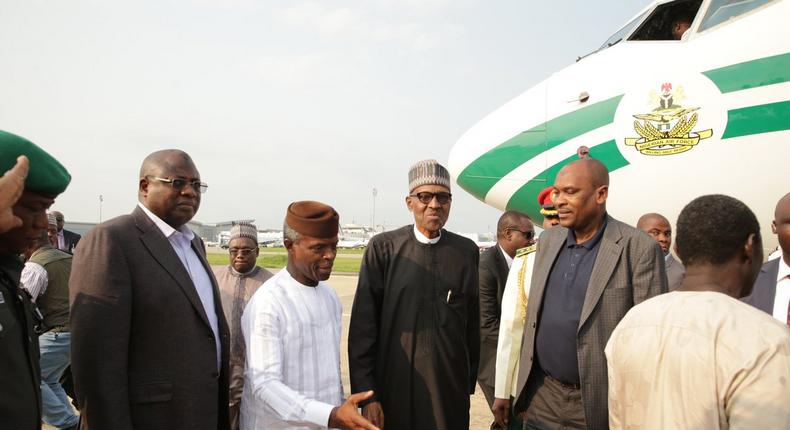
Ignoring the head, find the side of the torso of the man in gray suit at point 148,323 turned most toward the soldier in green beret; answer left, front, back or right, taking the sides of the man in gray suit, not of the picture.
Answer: right

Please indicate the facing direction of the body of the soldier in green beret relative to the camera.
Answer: to the viewer's right

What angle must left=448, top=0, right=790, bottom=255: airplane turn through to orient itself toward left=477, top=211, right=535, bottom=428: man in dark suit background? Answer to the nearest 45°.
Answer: approximately 45° to its left

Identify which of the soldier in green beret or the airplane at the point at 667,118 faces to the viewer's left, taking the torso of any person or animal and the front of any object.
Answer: the airplane

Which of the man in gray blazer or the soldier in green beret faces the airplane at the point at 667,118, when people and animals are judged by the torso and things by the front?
the soldier in green beret

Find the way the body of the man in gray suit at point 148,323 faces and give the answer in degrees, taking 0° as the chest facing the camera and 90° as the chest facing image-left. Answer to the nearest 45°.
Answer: approximately 315°

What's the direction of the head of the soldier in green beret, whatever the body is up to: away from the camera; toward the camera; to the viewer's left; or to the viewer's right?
to the viewer's right

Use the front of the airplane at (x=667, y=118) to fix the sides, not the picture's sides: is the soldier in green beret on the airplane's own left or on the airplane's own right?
on the airplane's own left

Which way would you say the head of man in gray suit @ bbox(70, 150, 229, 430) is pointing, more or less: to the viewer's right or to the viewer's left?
to the viewer's right

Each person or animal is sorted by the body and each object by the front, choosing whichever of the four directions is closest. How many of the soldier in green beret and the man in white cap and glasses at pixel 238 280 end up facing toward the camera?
1

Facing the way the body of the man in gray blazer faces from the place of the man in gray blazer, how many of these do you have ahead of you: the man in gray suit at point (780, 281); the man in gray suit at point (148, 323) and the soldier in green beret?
2

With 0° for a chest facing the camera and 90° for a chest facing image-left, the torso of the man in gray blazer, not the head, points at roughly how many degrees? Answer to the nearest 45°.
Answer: approximately 45°

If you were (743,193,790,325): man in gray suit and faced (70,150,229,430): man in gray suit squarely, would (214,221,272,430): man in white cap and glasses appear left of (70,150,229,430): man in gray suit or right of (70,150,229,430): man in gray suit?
right
